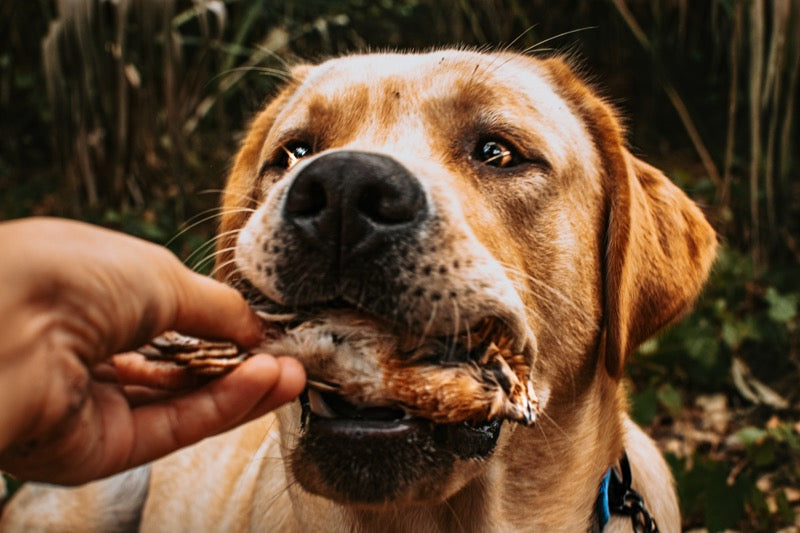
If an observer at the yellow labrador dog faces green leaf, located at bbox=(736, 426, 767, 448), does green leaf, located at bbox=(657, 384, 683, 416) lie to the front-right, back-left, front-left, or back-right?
front-left

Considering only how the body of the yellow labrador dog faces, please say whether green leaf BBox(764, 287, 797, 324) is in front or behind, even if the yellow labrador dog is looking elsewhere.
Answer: behind
